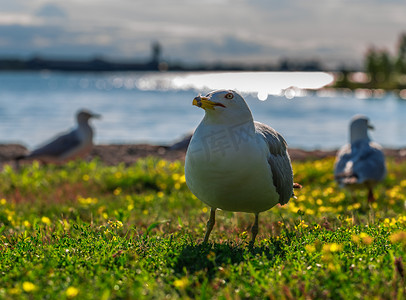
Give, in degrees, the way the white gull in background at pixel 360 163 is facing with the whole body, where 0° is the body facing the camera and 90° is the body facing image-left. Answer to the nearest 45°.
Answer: approximately 225°

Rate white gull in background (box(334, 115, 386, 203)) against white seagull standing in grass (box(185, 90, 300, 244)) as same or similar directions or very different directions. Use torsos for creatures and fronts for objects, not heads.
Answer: very different directions

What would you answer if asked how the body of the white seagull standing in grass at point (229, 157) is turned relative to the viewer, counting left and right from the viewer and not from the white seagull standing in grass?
facing the viewer and to the left of the viewer

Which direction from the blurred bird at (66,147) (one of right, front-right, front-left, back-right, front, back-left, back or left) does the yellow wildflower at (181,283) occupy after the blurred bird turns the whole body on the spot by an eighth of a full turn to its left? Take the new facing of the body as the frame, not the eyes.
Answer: back-right

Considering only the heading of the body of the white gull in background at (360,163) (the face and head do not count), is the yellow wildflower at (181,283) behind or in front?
behind

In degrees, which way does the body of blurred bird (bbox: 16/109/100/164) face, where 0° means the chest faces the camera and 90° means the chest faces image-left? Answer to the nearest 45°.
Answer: approximately 270°

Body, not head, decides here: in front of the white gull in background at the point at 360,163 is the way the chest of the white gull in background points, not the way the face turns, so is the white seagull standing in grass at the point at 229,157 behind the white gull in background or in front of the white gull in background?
behind
